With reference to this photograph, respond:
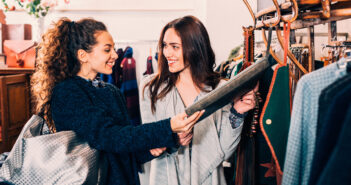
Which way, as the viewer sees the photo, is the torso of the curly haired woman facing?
to the viewer's right

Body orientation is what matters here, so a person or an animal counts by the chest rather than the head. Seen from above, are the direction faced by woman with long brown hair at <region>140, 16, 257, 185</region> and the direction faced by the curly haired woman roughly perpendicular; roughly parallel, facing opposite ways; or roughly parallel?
roughly perpendicular

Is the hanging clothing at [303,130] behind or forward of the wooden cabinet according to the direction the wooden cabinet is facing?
forward

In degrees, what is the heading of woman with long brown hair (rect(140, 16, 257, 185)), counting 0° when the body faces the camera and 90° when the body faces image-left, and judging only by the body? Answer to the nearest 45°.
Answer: approximately 0°

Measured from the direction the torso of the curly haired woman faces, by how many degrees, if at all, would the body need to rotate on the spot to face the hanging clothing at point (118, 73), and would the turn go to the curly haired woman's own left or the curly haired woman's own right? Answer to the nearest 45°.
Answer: approximately 90° to the curly haired woman's own left

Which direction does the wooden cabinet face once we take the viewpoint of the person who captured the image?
facing the viewer and to the right of the viewer

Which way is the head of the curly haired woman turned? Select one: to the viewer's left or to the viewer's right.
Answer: to the viewer's right

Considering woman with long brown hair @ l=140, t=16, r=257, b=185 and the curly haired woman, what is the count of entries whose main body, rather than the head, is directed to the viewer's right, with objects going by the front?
1
